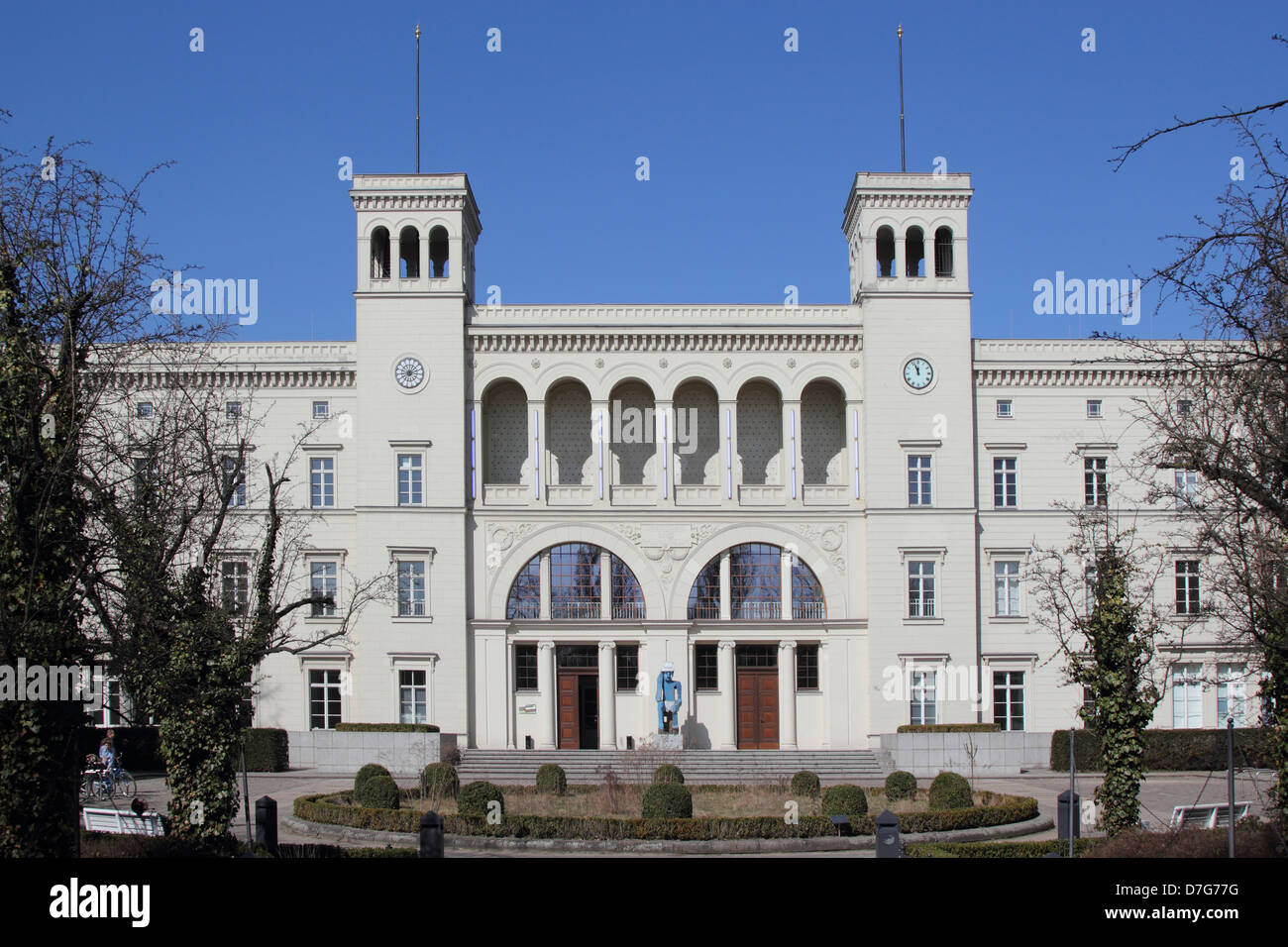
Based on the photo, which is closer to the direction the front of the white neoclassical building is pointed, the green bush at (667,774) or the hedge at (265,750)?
the green bush

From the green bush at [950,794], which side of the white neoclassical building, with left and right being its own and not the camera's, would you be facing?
front

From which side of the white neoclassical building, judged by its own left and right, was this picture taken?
front

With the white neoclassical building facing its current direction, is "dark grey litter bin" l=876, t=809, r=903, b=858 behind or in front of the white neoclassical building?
in front

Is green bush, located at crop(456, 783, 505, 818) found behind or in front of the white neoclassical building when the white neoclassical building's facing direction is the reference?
in front

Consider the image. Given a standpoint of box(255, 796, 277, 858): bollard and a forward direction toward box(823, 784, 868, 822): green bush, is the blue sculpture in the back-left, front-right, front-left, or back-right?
front-left

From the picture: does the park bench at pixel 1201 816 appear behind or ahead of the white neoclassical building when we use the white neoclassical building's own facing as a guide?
ahead

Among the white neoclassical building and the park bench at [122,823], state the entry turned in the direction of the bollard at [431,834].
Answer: the white neoclassical building

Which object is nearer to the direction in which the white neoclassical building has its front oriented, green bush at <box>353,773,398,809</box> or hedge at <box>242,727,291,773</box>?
the green bush
